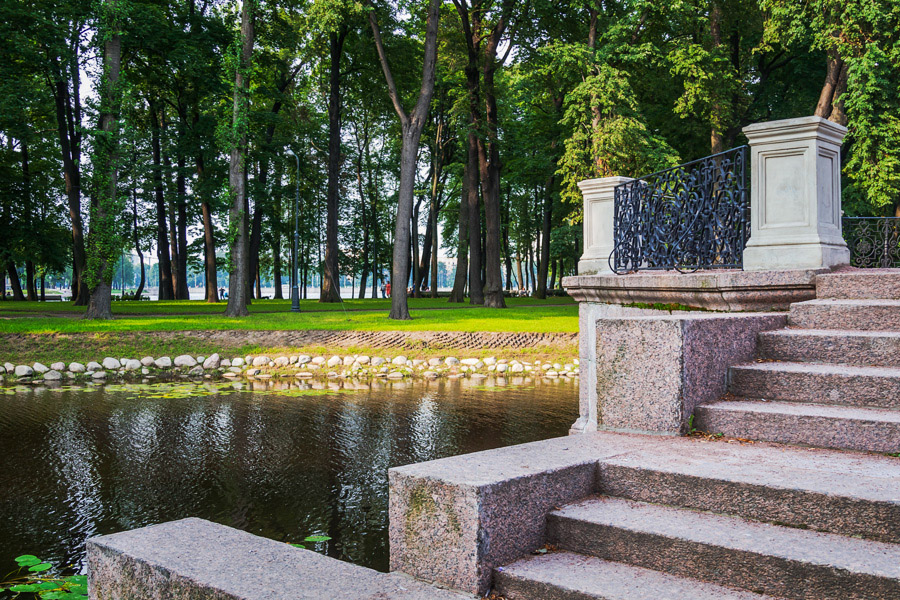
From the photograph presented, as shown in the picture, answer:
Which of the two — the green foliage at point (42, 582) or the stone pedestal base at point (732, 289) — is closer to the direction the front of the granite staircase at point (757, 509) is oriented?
the green foliage

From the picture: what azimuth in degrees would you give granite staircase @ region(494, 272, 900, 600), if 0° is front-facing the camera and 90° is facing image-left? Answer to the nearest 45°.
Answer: approximately 45°

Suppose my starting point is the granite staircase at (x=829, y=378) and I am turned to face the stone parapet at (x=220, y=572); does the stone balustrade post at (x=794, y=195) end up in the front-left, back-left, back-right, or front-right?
back-right

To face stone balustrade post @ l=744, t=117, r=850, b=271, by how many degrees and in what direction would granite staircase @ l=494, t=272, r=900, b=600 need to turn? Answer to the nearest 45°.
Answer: approximately 135° to its right

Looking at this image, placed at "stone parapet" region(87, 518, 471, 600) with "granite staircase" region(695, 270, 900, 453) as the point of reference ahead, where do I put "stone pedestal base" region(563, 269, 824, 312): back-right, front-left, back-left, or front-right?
front-left

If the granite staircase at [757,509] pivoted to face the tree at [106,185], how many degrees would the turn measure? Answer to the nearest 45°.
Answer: approximately 90° to its right

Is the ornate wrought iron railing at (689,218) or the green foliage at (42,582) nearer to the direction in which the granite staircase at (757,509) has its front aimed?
the green foliage

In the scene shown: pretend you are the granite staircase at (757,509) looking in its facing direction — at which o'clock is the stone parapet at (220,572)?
The stone parapet is roughly at 1 o'clock from the granite staircase.
